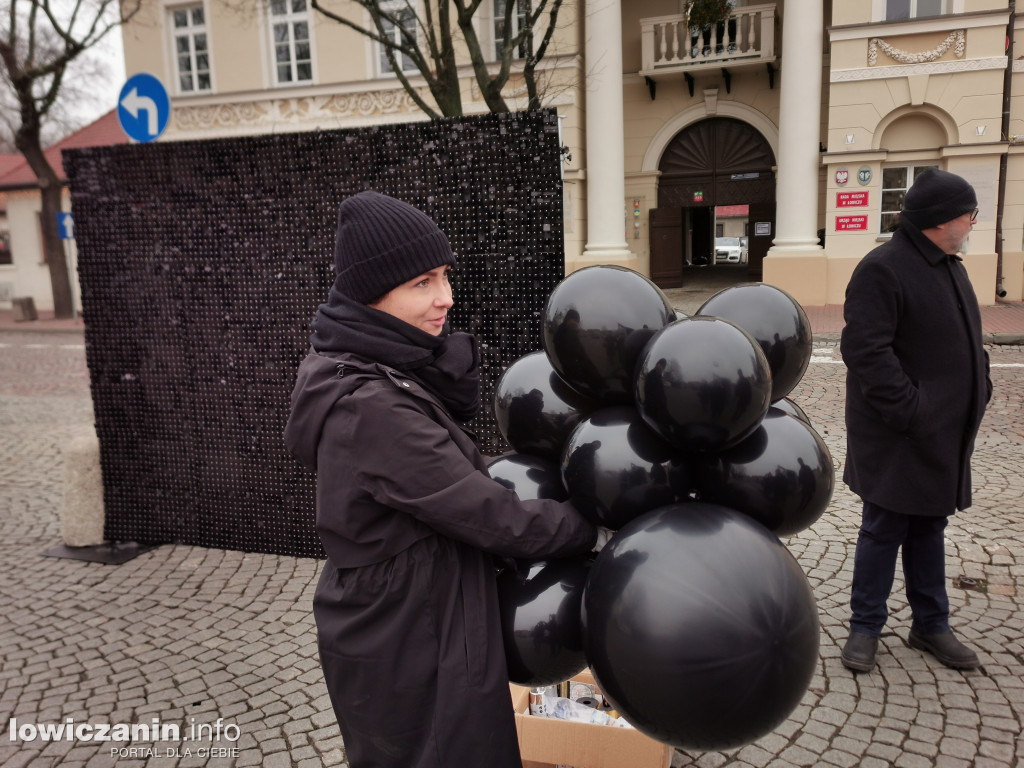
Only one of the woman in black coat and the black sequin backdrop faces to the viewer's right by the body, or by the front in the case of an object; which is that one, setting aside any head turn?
the woman in black coat

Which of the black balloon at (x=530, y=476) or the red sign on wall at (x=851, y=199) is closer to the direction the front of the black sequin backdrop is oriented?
the black balloon

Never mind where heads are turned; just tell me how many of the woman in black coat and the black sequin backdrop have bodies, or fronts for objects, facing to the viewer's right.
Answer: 1

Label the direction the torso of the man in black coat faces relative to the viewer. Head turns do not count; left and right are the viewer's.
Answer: facing the viewer and to the right of the viewer

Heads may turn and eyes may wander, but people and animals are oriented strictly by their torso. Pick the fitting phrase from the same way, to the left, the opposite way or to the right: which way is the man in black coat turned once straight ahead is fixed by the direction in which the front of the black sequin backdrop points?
the same way

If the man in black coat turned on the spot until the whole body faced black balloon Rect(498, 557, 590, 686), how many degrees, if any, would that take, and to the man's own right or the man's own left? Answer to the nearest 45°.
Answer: approximately 45° to the man's own right

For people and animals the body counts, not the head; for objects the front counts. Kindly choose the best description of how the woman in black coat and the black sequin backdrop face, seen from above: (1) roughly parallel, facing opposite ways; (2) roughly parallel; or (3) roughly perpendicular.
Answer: roughly perpendicular

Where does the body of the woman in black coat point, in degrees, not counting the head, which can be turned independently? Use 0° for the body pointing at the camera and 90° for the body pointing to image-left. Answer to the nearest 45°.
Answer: approximately 270°

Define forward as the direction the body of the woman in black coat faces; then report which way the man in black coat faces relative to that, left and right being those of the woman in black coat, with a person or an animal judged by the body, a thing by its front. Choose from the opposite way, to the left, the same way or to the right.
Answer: to the right

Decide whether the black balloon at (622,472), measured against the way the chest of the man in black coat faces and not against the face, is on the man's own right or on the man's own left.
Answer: on the man's own right

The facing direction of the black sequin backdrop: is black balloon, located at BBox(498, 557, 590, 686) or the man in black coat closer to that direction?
the black balloon

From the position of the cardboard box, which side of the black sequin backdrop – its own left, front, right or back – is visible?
front

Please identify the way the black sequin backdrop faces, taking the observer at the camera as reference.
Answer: facing the viewer

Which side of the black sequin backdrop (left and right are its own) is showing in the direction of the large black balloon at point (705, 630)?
front
